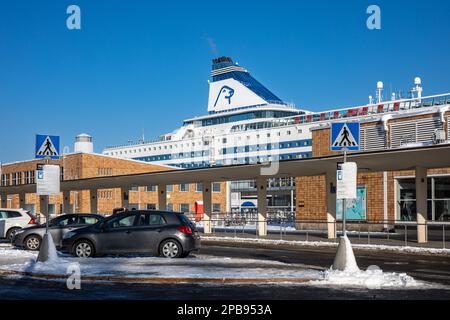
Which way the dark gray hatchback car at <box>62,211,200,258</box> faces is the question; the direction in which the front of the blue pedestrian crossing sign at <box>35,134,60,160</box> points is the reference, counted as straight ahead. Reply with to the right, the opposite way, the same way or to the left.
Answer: to the right

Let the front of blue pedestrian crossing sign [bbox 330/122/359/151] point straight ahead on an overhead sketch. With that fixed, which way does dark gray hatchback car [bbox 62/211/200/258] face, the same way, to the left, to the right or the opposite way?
to the right

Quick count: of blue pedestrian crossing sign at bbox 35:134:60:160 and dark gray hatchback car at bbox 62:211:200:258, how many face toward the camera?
1

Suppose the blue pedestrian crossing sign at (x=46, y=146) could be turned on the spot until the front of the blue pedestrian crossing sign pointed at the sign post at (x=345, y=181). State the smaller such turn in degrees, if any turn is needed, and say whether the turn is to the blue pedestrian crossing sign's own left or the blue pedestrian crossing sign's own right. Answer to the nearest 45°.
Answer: approximately 45° to the blue pedestrian crossing sign's own left

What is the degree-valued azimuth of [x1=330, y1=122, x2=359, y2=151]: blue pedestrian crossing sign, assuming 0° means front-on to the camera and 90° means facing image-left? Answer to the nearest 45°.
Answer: approximately 0°

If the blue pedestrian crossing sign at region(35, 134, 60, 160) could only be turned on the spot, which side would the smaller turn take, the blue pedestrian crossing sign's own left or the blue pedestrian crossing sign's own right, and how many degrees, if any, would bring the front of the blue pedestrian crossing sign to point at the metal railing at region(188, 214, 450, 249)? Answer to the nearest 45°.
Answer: approximately 135° to the blue pedestrian crossing sign's own left

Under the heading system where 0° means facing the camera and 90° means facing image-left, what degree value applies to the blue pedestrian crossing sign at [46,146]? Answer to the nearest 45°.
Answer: approximately 0°

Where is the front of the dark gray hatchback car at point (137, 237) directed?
to the viewer's left
